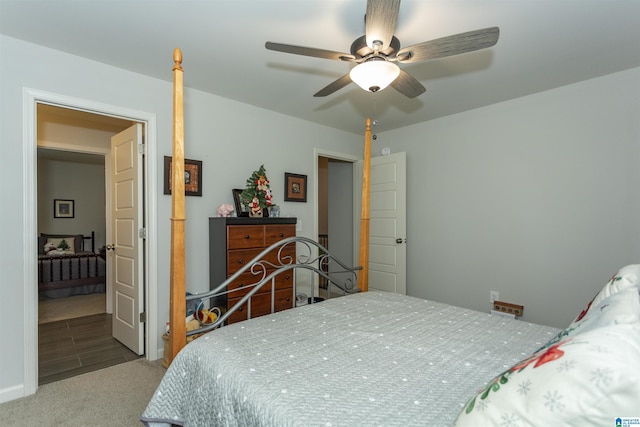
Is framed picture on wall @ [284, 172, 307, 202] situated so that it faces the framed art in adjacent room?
no

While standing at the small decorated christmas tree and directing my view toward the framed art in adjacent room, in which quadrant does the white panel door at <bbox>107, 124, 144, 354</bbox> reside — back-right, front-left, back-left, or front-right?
front-left

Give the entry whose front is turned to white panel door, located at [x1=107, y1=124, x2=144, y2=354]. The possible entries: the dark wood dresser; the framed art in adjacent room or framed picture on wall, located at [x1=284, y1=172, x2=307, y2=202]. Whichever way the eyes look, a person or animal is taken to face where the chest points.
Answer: the framed art in adjacent room

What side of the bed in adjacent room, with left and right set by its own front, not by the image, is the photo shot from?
front

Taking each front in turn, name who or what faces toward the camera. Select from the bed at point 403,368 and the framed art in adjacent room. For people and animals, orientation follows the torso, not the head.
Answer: the framed art in adjacent room

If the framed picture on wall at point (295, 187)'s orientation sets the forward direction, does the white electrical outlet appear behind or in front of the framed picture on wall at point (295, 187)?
in front

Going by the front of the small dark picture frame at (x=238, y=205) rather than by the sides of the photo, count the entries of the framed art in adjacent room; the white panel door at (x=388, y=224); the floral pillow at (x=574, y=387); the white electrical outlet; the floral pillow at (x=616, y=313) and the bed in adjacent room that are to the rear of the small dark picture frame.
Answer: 2

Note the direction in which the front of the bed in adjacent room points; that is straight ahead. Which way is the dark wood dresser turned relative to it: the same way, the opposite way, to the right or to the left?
the same way

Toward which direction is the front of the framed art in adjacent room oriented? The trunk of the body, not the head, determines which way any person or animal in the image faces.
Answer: toward the camera

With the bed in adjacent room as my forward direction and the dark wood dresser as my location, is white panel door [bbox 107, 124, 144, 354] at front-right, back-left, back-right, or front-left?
front-left

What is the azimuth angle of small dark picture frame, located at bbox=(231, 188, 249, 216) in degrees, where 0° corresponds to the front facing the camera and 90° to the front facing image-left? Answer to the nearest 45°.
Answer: approximately 315°

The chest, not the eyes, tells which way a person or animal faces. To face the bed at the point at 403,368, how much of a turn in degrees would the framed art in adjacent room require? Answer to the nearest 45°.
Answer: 0° — it already faces it

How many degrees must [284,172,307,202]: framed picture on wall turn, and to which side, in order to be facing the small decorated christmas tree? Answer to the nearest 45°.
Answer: approximately 90° to its right

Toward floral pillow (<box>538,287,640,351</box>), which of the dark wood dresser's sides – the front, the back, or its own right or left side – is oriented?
front

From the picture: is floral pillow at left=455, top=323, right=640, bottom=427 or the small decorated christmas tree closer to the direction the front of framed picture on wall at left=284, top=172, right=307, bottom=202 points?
the floral pillow

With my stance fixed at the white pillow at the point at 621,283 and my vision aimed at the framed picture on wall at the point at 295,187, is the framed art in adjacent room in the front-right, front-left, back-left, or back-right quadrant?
front-left

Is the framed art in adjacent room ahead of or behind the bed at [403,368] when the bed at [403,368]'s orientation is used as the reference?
ahead
